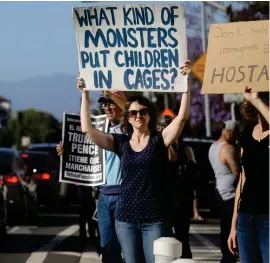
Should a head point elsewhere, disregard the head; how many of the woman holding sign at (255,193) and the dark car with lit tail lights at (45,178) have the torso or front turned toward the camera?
1

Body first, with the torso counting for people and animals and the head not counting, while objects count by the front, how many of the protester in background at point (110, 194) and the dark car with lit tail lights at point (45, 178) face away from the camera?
1

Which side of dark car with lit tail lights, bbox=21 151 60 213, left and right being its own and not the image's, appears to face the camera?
back

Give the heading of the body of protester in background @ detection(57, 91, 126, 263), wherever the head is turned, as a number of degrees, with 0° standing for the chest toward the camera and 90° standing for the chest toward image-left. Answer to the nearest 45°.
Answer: approximately 45°

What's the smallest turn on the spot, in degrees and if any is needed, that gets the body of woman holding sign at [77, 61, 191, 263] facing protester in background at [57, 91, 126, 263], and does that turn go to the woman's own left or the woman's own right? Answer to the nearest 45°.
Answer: approximately 180°

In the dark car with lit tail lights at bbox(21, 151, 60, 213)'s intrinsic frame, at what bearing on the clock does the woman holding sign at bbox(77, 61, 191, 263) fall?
The woman holding sign is roughly at 6 o'clock from the dark car with lit tail lights.
